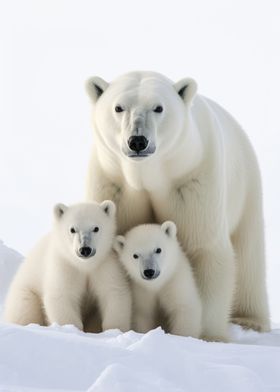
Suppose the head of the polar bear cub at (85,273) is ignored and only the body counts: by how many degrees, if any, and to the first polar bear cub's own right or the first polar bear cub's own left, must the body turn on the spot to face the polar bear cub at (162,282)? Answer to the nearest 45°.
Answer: approximately 45° to the first polar bear cub's own left

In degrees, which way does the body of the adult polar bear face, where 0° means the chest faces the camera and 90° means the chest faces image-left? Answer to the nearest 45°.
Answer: approximately 45°

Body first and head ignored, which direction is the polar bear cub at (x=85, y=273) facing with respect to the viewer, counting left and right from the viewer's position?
facing the viewer and to the right of the viewer

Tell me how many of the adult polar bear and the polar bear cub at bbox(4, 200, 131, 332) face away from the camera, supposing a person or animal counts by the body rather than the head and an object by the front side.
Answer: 0
